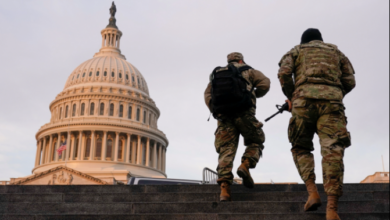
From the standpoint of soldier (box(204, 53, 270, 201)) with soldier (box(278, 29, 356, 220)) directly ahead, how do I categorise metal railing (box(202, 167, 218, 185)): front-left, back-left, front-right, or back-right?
back-left

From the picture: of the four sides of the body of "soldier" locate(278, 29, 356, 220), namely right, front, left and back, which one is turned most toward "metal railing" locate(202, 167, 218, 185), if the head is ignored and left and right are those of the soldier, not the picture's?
front

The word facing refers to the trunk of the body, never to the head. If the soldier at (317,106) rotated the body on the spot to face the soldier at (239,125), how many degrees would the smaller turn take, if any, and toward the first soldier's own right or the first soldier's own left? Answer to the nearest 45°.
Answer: approximately 45° to the first soldier's own left

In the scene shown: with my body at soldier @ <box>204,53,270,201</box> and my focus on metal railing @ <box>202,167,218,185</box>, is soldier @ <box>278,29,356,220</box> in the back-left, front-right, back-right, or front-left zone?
back-right

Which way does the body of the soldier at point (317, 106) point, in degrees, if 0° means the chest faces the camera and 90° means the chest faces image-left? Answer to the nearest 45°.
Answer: approximately 180°
